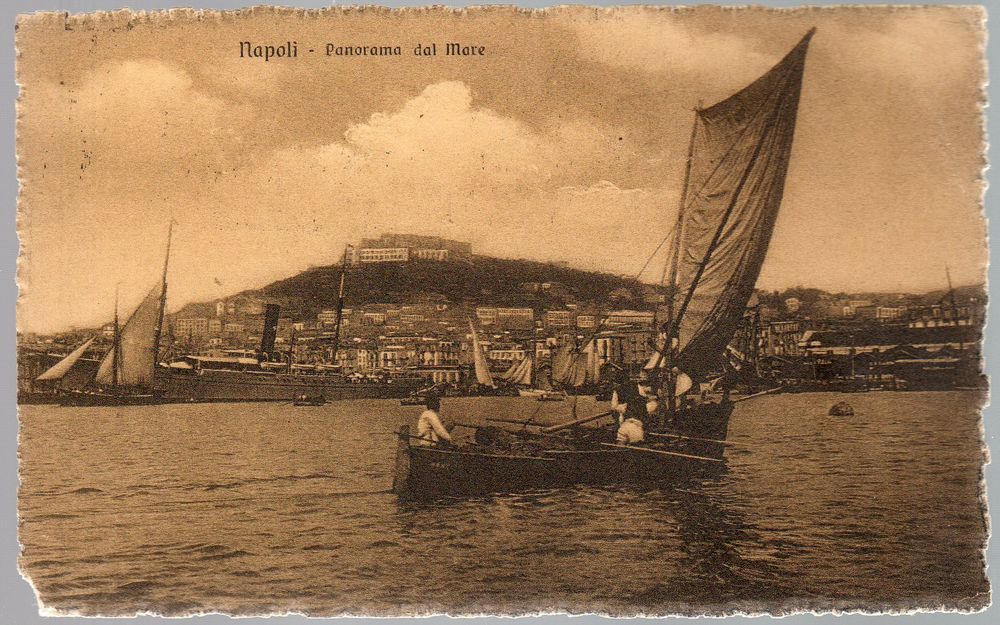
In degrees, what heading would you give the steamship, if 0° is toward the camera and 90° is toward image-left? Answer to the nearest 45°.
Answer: approximately 90°

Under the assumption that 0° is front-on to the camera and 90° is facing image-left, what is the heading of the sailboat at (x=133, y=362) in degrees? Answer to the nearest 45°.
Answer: approximately 90°
